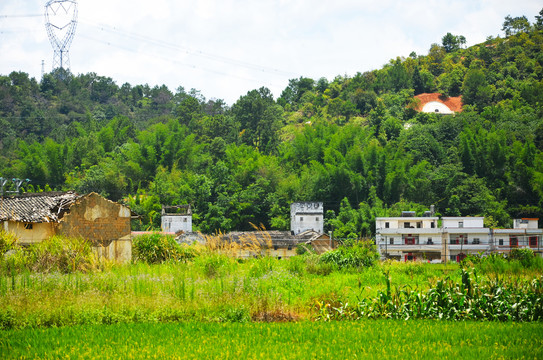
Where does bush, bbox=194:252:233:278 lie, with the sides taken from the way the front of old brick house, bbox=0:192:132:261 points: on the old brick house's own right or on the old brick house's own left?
on the old brick house's own left

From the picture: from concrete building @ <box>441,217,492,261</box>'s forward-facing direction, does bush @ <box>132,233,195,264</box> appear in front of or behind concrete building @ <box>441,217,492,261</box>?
in front

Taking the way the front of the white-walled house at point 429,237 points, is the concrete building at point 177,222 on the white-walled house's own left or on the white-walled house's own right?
on the white-walled house's own right

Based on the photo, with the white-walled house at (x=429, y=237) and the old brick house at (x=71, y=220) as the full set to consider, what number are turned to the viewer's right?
0

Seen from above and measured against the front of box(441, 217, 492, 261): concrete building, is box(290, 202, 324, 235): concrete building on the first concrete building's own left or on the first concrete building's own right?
on the first concrete building's own right

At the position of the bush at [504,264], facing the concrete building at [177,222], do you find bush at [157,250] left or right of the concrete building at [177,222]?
left

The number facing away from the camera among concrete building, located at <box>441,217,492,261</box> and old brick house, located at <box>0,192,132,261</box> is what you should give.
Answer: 0

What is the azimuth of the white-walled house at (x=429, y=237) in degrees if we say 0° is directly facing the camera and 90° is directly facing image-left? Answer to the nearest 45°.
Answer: approximately 0°

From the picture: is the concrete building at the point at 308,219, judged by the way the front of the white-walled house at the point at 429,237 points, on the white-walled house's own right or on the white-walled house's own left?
on the white-walled house's own right

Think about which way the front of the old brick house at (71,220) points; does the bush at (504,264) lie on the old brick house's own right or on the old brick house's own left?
on the old brick house's own left
